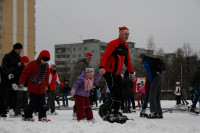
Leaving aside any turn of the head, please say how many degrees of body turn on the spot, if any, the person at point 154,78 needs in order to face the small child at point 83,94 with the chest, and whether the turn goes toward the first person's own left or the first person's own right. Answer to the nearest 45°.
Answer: approximately 45° to the first person's own left

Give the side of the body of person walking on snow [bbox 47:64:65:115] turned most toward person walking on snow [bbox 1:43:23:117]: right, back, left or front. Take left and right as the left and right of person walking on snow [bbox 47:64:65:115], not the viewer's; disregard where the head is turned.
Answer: right

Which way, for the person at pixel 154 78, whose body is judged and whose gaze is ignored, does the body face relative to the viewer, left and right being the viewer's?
facing to the left of the viewer

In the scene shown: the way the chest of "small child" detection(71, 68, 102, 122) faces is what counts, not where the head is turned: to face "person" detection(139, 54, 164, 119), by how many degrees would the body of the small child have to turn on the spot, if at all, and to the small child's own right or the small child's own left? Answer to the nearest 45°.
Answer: approximately 90° to the small child's own left
